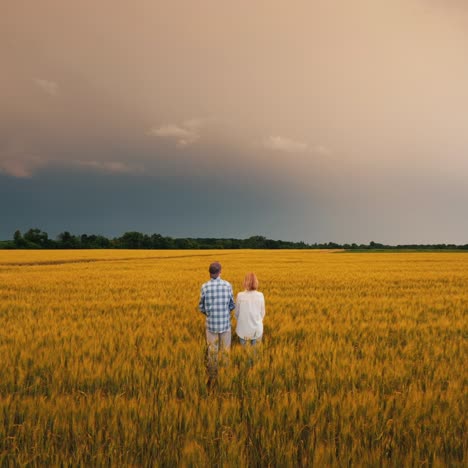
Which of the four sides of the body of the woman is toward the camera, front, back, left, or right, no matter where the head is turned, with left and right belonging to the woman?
back

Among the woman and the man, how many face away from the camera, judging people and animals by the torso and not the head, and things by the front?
2

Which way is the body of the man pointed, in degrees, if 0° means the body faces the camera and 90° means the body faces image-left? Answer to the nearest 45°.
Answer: approximately 180°
